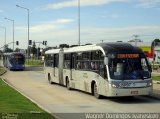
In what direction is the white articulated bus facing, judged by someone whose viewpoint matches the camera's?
facing the viewer and to the right of the viewer
